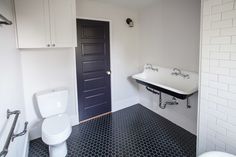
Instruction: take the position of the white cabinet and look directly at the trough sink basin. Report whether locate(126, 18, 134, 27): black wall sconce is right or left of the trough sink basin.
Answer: left

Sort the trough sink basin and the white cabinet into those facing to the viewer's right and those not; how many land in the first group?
0

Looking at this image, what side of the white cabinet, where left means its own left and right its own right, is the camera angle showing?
front

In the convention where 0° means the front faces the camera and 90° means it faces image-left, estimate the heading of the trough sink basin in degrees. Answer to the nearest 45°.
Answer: approximately 45°

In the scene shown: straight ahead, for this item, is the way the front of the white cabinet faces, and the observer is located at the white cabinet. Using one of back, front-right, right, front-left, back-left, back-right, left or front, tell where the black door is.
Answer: back-left

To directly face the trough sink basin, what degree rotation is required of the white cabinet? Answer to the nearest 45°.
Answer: approximately 90° to its left

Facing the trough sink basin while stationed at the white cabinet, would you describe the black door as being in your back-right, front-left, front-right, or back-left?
front-left

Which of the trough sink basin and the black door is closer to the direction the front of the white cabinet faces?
the trough sink basin
